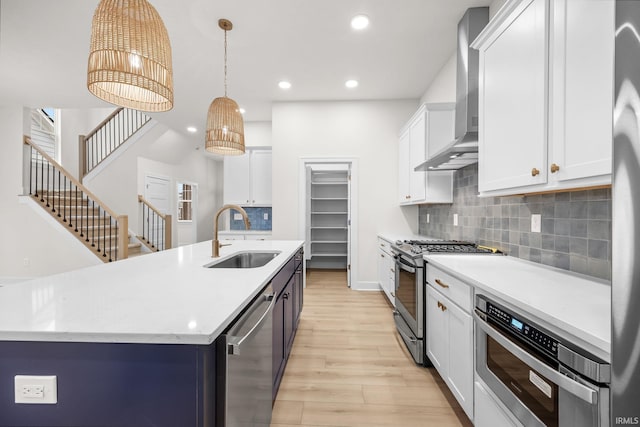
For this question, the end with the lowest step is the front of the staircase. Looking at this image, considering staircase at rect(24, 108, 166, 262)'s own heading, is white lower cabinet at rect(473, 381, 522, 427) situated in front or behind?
in front

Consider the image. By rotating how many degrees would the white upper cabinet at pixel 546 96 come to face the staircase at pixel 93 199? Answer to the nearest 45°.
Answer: approximately 45° to its right

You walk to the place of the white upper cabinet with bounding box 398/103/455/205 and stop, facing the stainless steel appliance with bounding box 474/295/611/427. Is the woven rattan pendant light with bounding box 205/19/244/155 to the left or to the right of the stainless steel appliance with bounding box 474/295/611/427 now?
right

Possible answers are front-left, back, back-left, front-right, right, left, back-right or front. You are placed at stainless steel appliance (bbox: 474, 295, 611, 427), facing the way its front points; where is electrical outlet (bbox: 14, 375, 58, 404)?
front

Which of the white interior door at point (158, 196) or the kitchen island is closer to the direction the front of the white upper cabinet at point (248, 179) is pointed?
the kitchen island

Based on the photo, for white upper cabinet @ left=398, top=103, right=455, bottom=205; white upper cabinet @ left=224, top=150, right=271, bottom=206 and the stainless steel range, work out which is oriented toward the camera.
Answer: white upper cabinet @ left=224, top=150, right=271, bottom=206

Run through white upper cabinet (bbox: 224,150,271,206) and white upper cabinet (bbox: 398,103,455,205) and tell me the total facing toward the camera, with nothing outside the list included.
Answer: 1

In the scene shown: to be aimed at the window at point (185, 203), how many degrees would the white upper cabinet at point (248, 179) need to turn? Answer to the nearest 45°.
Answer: approximately 135° to its right

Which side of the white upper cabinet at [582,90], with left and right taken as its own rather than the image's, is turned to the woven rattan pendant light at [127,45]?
front

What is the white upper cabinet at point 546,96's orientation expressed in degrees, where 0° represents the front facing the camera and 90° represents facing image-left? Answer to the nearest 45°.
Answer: approximately 45°

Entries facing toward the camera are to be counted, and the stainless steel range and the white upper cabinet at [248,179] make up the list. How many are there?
1

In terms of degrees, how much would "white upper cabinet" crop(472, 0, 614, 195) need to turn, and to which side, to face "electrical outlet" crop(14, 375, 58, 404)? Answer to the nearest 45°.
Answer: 0° — it already faces it

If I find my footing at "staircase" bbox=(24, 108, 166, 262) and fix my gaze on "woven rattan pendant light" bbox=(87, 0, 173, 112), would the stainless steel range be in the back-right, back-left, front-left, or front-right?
front-left

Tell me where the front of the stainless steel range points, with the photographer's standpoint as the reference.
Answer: facing to the left of the viewer

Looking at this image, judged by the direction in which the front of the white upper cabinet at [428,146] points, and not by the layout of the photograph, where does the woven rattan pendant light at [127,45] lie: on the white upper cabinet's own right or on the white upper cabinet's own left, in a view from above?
on the white upper cabinet's own left
